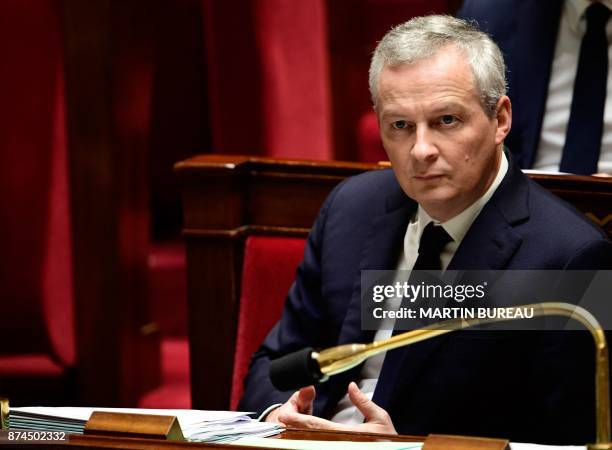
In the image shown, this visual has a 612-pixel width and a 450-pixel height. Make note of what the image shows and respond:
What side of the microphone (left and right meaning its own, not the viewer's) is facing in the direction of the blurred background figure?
right

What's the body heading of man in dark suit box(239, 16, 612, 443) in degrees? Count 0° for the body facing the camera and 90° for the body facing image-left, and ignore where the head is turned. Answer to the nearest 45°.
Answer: approximately 45°

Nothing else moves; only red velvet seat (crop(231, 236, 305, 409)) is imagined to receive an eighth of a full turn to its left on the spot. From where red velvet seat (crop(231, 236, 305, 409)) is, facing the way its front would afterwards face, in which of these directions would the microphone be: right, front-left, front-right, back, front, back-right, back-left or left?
front-right

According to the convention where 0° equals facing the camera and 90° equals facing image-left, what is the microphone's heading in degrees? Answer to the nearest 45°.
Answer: approximately 90°

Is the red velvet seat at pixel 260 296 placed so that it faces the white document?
yes

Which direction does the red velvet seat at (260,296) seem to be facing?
toward the camera
